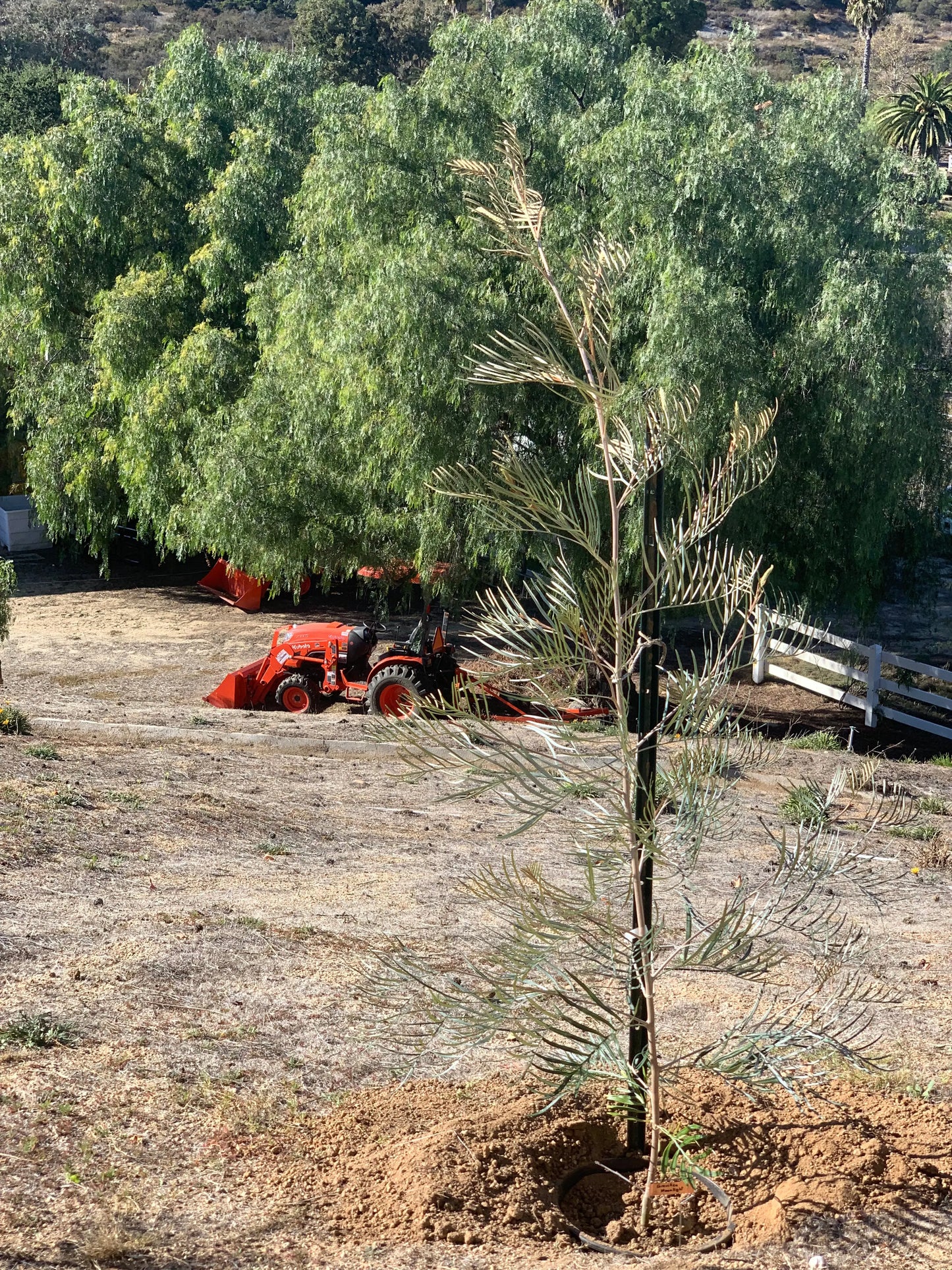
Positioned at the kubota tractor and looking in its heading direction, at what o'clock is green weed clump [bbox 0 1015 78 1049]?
The green weed clump is roughly at 9 o'clock from the kubota tractor.

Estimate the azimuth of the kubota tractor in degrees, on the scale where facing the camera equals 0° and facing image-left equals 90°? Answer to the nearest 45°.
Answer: approximately 90°

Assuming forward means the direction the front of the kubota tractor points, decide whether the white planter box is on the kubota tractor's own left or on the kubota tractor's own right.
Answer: on the kubota tractor's own right

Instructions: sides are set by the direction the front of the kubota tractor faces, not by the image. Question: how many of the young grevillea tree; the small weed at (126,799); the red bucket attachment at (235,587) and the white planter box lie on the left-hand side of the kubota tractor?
2

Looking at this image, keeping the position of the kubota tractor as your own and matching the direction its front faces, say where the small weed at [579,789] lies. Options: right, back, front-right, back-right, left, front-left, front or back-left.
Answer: left

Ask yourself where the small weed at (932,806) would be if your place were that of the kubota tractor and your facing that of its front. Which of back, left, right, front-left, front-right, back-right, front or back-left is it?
back-left
